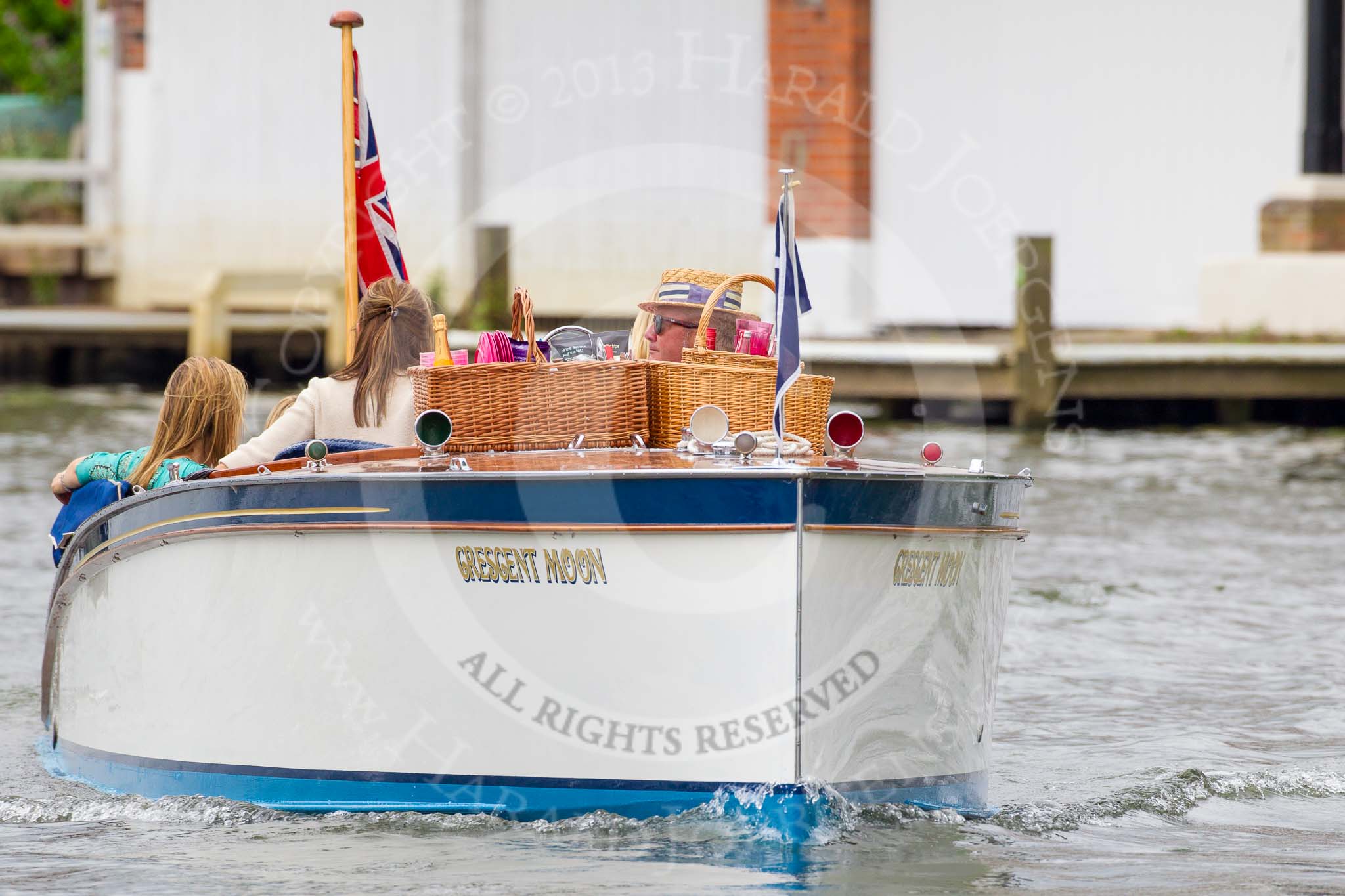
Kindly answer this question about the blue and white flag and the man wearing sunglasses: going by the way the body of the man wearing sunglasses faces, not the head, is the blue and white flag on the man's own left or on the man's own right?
on the man's own left

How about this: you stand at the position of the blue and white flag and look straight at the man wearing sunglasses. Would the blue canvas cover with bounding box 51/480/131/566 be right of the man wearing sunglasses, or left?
left

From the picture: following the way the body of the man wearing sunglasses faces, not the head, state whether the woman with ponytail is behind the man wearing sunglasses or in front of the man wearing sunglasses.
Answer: in front

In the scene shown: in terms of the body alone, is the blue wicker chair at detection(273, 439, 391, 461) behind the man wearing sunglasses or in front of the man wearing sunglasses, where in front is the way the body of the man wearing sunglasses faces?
in front

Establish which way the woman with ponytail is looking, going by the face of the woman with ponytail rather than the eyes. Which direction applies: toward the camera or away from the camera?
away from the camera

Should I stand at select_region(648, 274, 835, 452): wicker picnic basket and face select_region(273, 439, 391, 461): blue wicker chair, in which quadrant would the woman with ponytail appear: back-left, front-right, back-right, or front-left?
front-right

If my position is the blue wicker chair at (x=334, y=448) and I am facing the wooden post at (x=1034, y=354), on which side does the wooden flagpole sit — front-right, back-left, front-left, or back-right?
front-left

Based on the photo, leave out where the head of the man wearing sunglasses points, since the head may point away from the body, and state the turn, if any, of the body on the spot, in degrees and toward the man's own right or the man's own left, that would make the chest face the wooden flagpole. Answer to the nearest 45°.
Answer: approximately 45° to the man's own right
